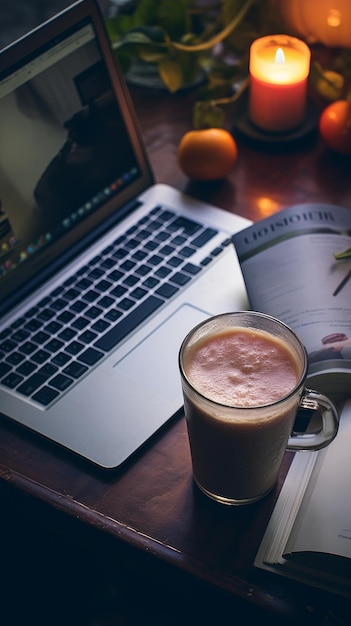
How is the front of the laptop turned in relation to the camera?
facing the viewer and to the right of the viewer

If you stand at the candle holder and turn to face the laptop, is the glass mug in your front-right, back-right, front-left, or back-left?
front-left
